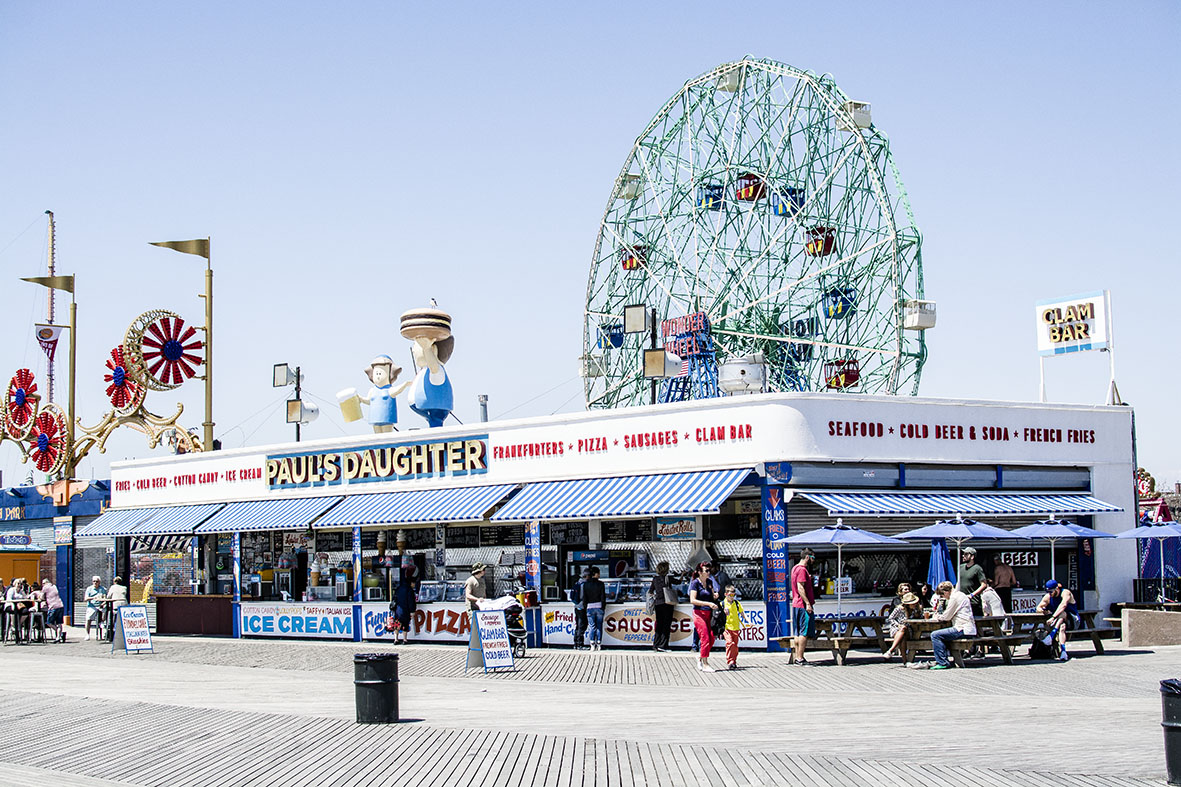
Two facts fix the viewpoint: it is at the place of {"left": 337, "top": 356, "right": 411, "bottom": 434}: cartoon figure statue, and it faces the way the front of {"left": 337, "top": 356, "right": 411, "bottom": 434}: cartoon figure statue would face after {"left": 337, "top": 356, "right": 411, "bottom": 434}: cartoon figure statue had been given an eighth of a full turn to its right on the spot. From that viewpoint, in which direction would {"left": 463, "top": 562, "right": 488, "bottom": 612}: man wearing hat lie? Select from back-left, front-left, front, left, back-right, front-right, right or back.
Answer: left

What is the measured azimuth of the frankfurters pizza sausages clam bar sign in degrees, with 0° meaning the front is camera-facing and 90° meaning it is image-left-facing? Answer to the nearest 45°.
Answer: approximately 45°

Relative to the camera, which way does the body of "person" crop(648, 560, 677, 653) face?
away from the camera

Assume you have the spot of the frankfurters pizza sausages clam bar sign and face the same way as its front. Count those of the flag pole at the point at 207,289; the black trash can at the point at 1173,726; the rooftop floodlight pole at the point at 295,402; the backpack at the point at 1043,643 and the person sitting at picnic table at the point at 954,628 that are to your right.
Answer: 2

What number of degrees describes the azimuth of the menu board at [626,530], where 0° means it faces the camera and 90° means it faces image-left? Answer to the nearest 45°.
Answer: approximately 0°

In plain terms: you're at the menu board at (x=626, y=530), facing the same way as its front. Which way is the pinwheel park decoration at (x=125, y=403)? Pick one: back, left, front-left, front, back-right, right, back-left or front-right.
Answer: back-right

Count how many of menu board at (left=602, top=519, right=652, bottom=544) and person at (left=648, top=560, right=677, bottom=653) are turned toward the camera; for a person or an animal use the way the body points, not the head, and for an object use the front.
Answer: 1

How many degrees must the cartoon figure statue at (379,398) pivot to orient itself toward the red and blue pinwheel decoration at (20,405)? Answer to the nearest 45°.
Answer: approximately 90° to its right

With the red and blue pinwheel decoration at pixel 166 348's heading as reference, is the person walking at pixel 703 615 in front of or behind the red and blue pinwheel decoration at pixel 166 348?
in front

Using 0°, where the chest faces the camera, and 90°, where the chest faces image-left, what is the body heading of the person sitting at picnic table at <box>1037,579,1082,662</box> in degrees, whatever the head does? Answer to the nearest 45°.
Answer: approximately 45°

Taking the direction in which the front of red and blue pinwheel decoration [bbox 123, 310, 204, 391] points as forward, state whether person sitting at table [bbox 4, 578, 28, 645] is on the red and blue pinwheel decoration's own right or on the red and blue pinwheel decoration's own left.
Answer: on the red and blue pinwheel decoration's own right

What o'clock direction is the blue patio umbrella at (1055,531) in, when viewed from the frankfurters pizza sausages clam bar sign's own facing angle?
The blue patio umbrella is roughly at 8 o'clock from the frankfurters pizza sausages clam bar sign.

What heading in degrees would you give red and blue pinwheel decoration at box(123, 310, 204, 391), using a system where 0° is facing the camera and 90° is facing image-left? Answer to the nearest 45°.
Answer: approximately 315°

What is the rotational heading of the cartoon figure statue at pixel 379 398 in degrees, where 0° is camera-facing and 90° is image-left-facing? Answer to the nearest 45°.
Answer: approximately 45°

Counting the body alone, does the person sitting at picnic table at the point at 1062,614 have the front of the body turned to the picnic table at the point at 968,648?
yes
